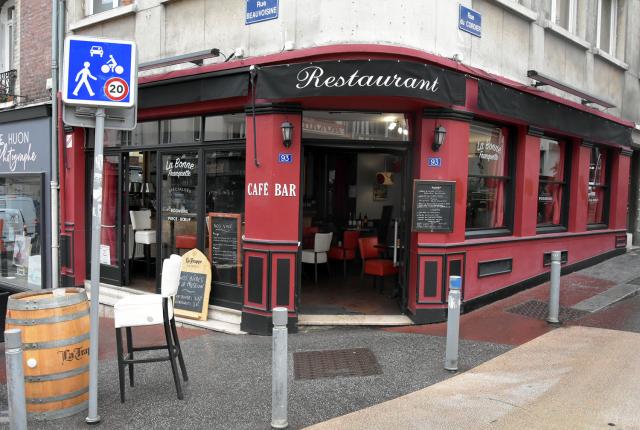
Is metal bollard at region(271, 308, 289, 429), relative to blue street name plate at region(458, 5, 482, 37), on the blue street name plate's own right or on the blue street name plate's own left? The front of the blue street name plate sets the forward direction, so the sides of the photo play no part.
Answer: on the blue street name plate's own right

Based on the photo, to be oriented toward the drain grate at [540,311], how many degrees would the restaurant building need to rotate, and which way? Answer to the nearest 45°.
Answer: approximately 90° to its left

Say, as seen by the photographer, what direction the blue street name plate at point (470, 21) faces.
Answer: facing the viewer and to the right of the viewer

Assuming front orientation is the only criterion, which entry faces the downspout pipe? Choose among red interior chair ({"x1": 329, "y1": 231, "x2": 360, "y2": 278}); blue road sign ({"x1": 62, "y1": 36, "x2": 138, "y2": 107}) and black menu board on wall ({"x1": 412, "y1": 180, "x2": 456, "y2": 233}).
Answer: the red interior chair

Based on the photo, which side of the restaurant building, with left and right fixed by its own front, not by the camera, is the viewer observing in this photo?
front

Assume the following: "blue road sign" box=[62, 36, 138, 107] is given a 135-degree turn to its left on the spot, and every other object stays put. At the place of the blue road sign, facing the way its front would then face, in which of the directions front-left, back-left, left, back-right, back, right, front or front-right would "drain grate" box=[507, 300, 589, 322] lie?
front-right

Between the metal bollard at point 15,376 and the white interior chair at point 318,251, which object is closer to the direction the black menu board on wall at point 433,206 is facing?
the metal bollard

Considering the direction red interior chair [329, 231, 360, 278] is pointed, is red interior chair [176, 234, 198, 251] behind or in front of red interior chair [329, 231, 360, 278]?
in front

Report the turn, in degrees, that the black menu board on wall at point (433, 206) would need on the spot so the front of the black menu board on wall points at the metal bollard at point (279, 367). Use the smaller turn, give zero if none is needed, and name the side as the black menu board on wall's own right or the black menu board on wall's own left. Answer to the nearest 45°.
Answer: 0° — it already faces it

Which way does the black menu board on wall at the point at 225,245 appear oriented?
toward the camera

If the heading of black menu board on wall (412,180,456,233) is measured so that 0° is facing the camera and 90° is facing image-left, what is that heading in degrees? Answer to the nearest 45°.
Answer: approximately 0°

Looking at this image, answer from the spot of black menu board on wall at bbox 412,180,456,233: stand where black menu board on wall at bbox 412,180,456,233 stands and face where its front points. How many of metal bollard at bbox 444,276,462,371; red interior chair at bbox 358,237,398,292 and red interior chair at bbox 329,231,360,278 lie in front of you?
1
